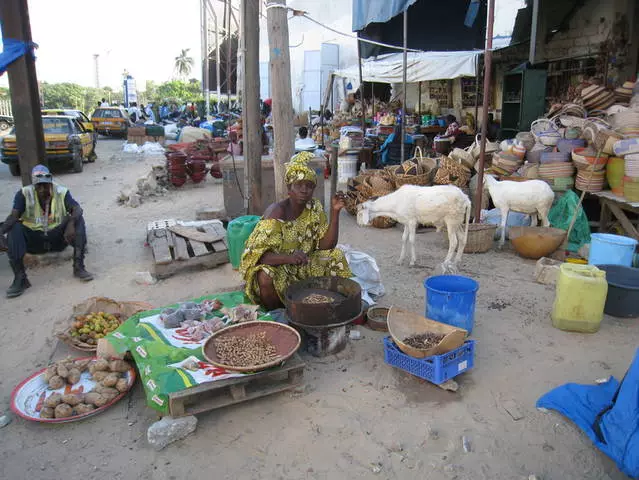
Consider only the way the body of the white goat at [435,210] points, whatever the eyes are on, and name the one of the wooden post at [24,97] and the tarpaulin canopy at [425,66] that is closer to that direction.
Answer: the wooden post

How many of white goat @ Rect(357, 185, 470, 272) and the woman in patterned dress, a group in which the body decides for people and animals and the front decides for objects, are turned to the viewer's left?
1

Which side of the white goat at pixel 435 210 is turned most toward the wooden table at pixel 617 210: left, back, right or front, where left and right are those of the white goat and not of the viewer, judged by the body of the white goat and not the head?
back

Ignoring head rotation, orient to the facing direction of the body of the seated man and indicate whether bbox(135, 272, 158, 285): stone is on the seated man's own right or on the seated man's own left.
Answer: on the seated man's own left

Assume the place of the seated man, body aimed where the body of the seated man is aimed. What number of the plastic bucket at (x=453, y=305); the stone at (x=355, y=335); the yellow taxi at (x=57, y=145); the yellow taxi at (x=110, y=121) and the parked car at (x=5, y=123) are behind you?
3

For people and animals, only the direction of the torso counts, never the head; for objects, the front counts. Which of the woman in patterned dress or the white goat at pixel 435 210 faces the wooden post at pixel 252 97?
the white goat

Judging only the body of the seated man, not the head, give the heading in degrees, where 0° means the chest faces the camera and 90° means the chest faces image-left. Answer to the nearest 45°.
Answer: approximately 0°

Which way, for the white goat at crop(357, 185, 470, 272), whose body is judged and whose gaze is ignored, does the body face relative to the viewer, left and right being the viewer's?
facing to the left of the viewer
